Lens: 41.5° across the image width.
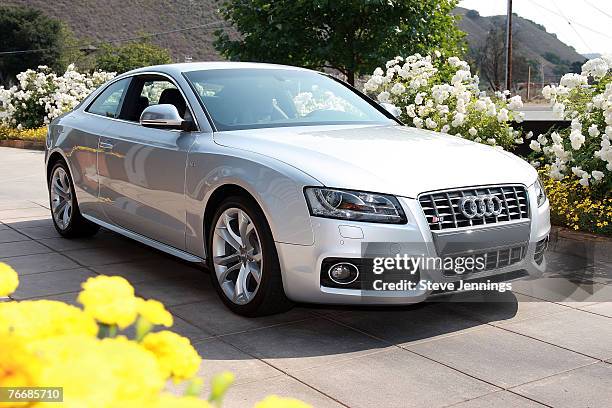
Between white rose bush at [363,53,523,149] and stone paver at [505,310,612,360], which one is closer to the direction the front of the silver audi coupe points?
the stone paver

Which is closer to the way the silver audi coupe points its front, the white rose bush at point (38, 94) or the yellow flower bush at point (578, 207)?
the yellow flower bush

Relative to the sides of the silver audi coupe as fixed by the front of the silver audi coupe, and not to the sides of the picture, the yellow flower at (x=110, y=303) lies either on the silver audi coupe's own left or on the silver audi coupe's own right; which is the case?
on the silver audi coupe's own right

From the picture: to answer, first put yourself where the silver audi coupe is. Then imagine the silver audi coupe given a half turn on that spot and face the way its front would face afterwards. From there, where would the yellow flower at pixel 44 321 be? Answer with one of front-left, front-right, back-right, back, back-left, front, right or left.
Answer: back-left

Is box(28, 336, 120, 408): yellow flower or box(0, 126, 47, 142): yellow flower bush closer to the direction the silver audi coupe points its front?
the yellow flower

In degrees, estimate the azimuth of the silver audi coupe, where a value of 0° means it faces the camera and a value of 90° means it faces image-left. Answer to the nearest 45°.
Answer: approximately 315°

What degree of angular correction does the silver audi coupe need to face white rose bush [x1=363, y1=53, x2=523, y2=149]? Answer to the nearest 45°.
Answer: approximately 90° to its left

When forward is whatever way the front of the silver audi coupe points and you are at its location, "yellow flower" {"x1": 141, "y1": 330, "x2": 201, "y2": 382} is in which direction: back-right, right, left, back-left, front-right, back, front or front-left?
front-right

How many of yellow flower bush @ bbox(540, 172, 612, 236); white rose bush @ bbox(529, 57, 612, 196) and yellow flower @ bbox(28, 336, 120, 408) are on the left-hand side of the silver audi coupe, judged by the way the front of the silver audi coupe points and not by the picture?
2

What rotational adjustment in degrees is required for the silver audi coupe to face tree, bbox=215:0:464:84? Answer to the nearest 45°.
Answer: approximately 135° to its left

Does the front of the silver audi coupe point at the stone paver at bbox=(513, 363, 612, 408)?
yes

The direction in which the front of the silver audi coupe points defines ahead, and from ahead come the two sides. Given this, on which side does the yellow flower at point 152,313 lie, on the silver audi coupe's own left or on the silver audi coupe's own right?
on the silver audi coupe's own right

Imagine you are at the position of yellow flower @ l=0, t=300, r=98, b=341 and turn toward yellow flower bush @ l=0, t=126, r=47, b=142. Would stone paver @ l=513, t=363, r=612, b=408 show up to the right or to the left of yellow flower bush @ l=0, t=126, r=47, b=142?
right

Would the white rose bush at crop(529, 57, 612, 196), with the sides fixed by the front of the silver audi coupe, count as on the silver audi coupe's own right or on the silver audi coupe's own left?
on the silver audi coupe's own left

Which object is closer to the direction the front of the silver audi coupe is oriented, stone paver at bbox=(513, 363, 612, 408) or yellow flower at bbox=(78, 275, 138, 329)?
the stone paver

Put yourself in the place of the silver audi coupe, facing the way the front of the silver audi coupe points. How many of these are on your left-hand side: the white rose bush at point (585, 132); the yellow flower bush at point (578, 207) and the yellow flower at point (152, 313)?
2

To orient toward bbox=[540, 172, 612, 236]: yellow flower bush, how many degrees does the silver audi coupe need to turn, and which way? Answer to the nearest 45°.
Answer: approximately 90° to its left

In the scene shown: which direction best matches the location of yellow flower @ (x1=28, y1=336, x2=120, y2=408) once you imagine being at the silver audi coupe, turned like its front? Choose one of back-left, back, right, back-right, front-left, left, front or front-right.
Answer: front-right
